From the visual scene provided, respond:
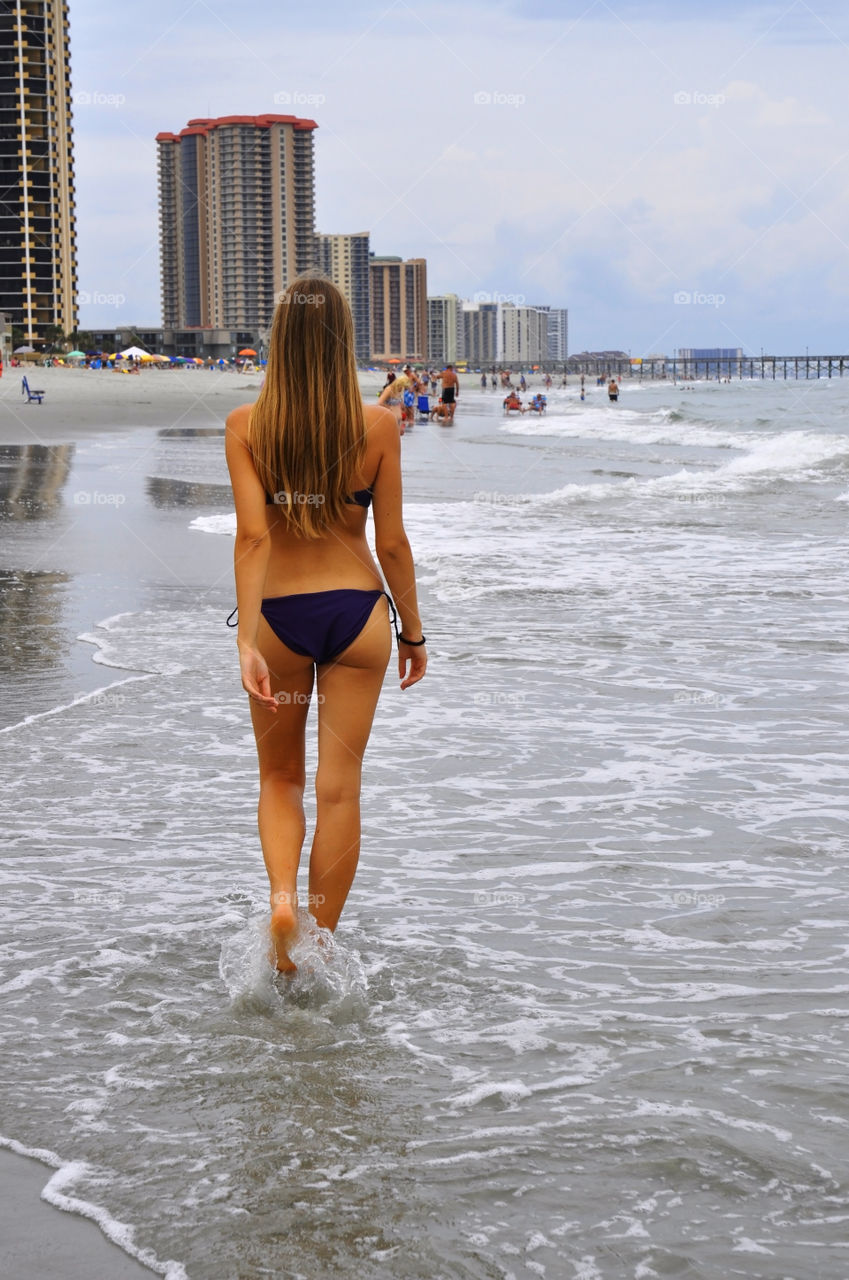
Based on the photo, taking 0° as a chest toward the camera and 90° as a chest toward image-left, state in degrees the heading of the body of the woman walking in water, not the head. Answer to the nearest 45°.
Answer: approximately 180°

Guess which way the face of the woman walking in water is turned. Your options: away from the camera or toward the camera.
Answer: away from the camera
